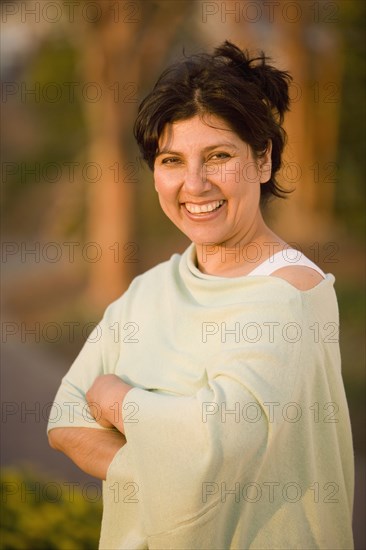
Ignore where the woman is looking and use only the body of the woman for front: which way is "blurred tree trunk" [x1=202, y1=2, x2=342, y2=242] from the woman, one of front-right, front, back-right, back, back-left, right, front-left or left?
back-right

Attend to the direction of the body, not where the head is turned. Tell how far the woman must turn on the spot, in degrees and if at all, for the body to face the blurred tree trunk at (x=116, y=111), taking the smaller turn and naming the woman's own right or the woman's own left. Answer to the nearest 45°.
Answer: approximately 135° to the woman's own right

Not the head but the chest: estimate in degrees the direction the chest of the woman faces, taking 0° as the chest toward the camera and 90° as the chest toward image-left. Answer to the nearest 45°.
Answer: approximately 45°
